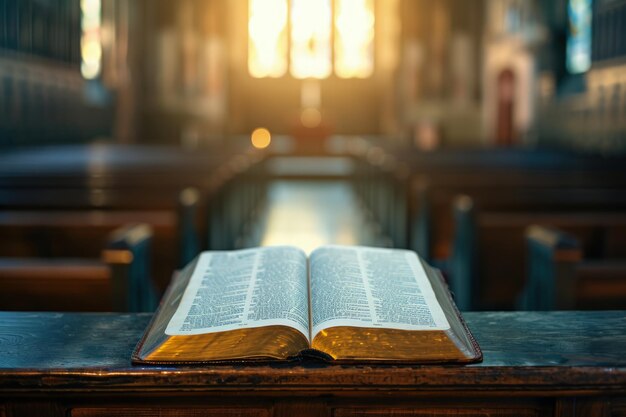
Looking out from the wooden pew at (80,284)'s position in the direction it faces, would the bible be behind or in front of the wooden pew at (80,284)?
behind

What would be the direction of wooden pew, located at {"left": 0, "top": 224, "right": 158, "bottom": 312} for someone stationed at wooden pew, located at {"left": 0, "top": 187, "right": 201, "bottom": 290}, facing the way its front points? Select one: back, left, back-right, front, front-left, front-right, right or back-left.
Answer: back

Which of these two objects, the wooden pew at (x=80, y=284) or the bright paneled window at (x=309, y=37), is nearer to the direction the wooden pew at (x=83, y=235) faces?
the bright paneled window

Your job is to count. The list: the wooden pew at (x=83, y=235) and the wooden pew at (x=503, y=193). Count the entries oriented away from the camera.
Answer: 2

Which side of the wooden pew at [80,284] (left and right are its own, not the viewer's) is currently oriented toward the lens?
back

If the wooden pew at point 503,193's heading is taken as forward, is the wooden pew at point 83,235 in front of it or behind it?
behind

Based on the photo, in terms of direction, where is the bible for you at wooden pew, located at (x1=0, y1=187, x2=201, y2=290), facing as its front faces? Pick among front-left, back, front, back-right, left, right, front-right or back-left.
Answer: back

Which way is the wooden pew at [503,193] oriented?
away from the camera

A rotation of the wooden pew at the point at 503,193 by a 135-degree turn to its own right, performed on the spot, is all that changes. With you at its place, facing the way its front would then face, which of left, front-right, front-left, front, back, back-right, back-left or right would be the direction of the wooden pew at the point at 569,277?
front-right

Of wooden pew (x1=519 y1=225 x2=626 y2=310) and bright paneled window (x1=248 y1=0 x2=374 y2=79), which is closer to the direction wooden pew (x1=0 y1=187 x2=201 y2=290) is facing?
the bright paneled window

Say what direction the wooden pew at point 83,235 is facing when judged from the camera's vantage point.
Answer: facing away from the viewer
